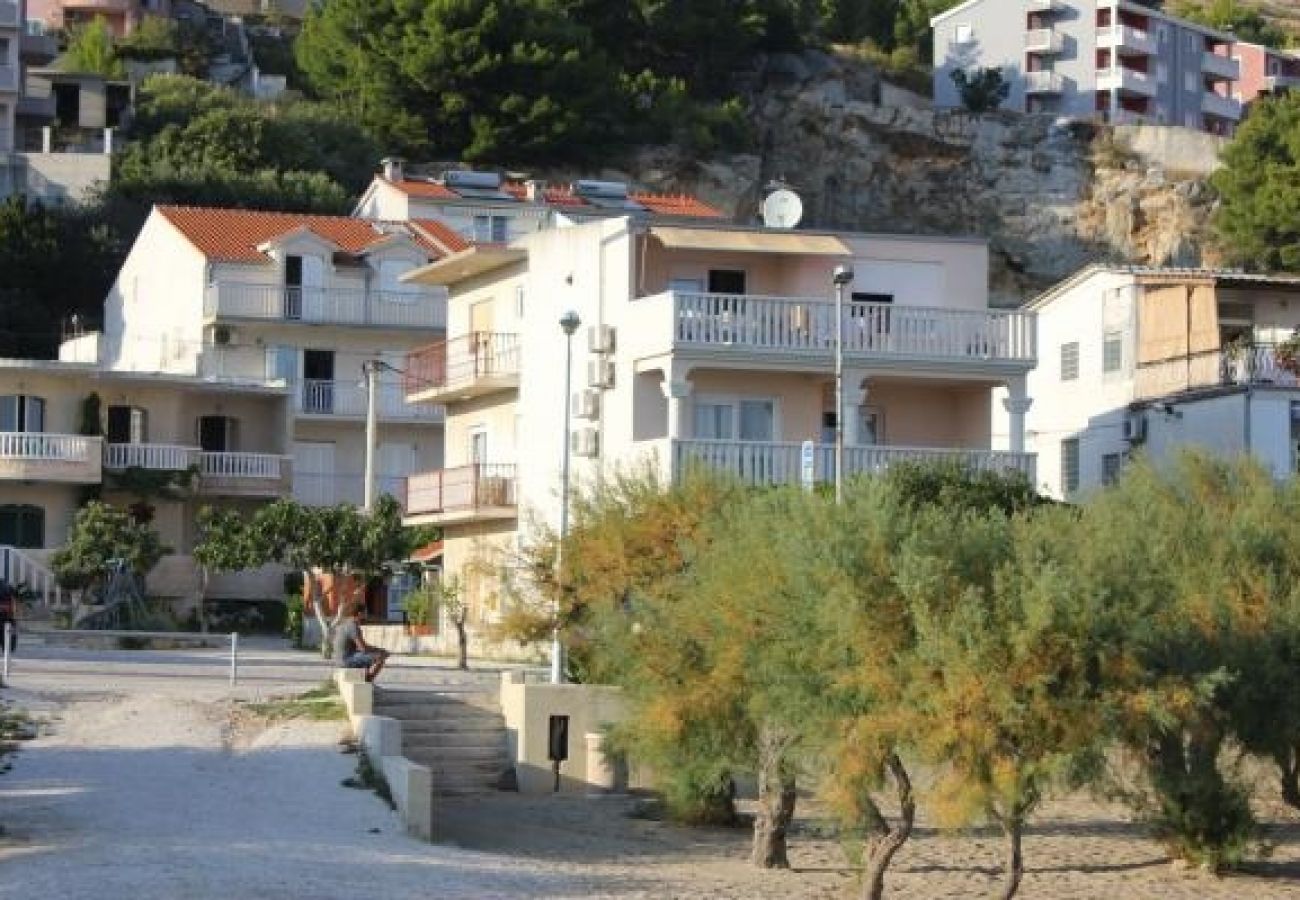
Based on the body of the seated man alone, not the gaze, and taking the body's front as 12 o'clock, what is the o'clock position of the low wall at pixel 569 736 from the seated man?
The low wall is roughly at 2 o'clock from the seated man.

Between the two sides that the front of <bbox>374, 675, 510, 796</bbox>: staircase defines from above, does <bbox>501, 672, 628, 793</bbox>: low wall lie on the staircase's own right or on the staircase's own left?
on the staircase's own left

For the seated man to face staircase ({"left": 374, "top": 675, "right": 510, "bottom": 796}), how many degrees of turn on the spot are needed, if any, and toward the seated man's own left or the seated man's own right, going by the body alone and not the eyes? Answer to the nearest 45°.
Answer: approximately 90° to the seated man's own right

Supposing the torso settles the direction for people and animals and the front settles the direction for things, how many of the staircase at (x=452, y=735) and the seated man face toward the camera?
1

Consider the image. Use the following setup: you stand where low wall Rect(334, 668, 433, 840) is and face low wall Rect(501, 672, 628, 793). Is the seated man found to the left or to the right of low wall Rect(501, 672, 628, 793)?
left

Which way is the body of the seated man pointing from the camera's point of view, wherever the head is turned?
to the viewer's right

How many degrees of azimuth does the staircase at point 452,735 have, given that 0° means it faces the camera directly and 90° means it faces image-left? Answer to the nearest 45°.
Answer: approximately 0°

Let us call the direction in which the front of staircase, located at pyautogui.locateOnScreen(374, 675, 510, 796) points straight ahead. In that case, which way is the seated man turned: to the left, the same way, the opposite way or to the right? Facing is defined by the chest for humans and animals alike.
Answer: to the left
